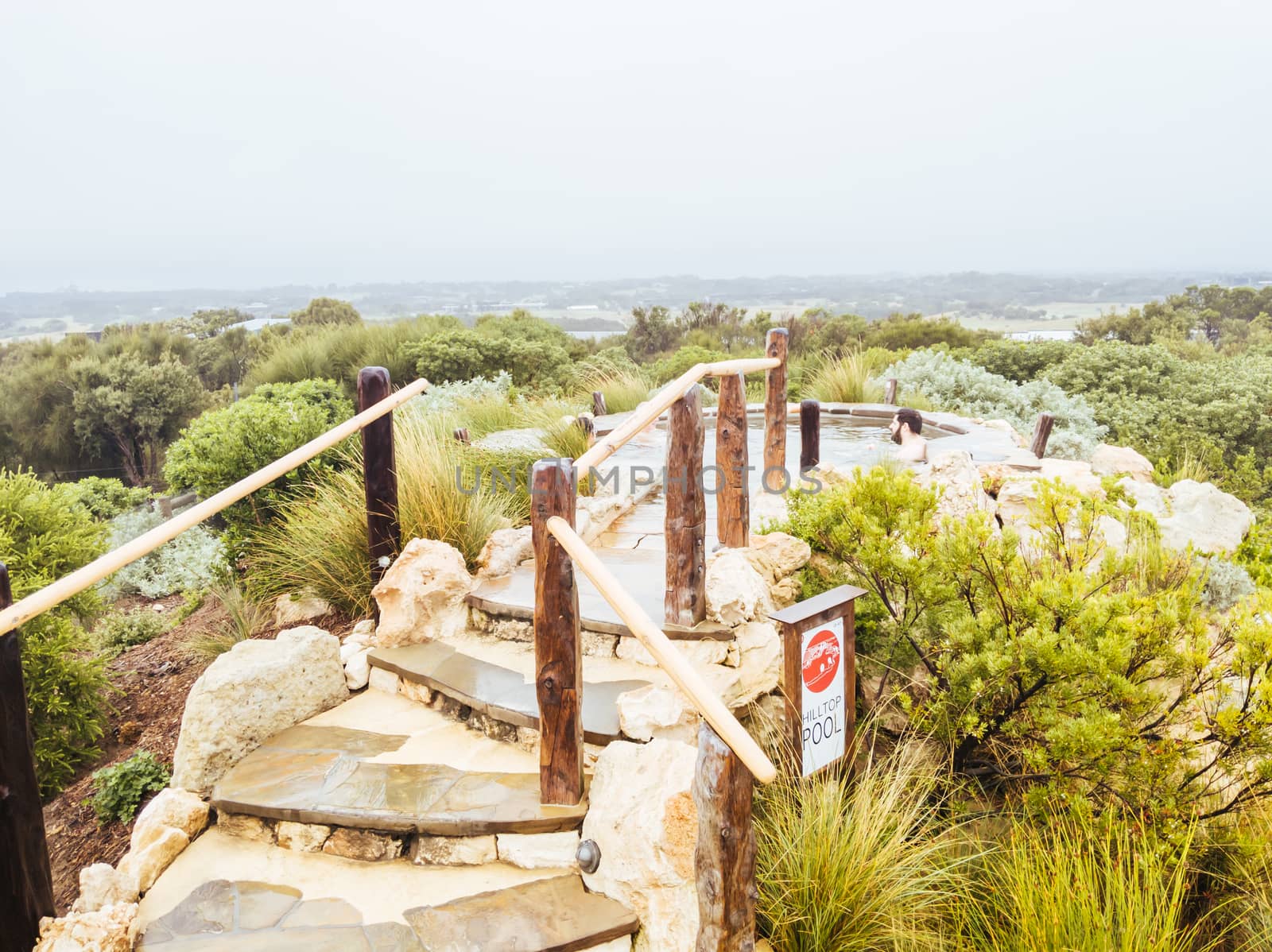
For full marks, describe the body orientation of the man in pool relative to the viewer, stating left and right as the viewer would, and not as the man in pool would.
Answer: facing to the left of the viewer

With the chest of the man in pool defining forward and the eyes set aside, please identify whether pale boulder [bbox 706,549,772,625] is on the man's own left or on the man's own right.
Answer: on the man's own left

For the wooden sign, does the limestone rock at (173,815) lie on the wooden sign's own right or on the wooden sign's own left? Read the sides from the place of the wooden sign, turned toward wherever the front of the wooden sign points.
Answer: on the wooden sign's own right

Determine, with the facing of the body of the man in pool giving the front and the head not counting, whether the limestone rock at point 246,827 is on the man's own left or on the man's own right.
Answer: on the man's own left

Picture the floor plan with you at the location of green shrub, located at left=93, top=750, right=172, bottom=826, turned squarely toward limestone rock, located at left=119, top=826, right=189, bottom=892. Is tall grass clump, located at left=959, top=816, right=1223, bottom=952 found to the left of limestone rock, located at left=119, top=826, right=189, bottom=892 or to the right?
left

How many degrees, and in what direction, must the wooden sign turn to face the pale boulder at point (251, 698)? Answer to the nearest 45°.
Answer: approximately 135° to its right

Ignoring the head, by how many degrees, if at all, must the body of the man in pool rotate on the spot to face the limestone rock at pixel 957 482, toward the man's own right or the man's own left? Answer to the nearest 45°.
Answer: approximately 90° to the man's own left
